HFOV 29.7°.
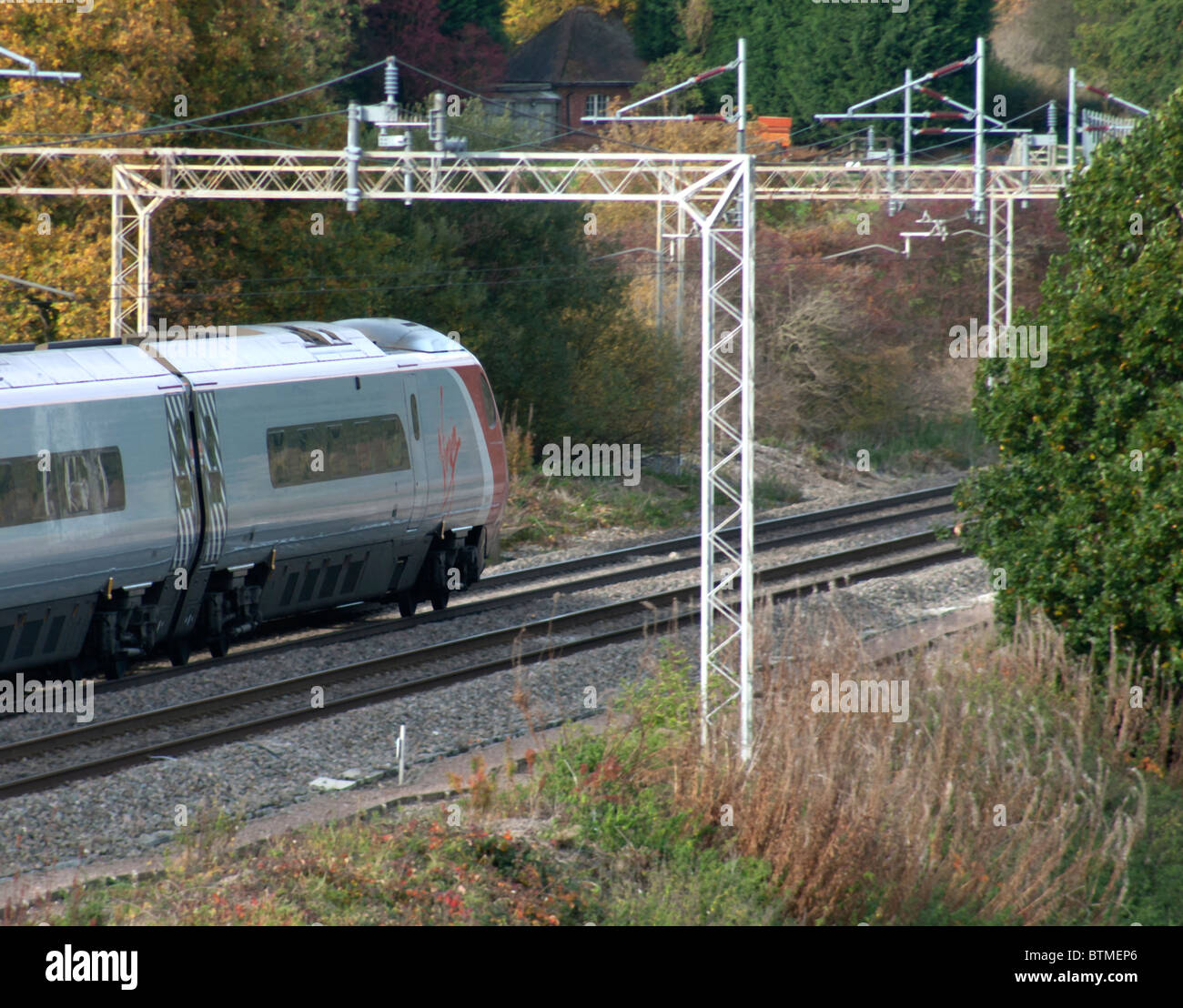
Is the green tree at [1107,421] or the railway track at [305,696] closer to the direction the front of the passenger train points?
the green tree

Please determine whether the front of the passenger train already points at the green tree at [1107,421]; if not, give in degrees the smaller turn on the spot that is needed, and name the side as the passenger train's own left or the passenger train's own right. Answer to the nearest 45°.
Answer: approximately 90° to the passenger train's own right

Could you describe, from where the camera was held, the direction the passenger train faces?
facing away from the viewer and to the right of the viewer
